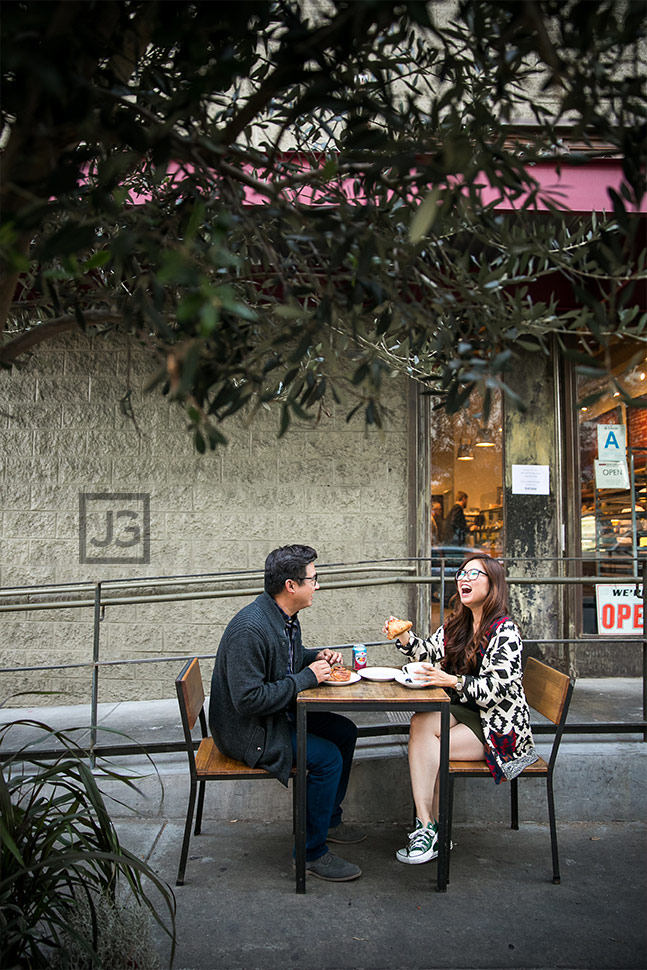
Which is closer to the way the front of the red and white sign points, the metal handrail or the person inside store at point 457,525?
the metal handrail

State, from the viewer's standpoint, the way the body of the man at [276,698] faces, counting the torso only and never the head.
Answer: to the viewer's right

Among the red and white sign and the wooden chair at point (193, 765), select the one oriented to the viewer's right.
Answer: the wooden chair

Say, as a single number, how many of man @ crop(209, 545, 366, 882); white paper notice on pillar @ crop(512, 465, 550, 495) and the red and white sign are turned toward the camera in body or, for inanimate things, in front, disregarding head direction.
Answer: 2

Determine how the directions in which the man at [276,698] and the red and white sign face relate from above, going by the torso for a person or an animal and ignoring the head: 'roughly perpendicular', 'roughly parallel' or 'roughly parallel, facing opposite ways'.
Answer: roughly perpendicular

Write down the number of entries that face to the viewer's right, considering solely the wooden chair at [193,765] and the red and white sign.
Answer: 1

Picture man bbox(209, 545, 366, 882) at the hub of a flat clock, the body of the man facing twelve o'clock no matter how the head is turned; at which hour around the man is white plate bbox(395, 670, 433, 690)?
The white plate is roughly at 12 o'clock from the man.

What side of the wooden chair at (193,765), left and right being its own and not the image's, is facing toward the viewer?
right

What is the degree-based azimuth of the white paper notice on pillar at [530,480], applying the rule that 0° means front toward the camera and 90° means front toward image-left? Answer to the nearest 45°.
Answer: approximately 0°

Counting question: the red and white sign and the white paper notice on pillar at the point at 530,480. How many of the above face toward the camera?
2

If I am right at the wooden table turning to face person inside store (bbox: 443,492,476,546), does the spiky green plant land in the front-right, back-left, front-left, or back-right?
back-left
